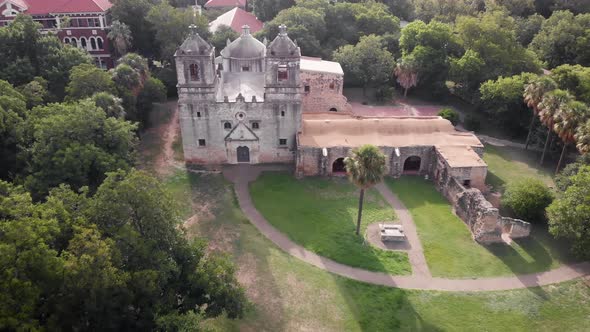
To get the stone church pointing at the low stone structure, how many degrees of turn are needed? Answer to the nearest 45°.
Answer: approximately 45° to its left

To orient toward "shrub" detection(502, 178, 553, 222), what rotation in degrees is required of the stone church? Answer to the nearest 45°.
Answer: approximately 90° to its left

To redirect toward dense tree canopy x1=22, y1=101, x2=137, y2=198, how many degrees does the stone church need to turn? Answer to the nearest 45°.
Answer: approximately 45° to its right

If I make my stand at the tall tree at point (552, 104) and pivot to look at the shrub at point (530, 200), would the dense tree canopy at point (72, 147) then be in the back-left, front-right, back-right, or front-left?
front-right

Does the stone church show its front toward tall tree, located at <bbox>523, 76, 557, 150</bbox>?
no

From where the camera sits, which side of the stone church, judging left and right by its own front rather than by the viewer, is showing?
front

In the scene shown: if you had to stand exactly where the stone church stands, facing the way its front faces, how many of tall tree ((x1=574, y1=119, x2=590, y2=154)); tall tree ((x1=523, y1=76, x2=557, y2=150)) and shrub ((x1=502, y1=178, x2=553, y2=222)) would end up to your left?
3

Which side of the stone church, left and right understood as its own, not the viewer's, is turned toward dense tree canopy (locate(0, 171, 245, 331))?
front

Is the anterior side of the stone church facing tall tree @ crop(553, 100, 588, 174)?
no

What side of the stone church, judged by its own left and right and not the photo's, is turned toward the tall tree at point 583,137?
left

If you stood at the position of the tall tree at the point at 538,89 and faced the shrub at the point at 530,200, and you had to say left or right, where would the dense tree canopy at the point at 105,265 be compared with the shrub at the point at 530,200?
right

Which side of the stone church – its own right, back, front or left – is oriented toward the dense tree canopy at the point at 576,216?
left

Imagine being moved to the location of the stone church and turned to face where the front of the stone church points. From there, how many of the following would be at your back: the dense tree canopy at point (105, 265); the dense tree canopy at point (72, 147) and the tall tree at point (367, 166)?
0
